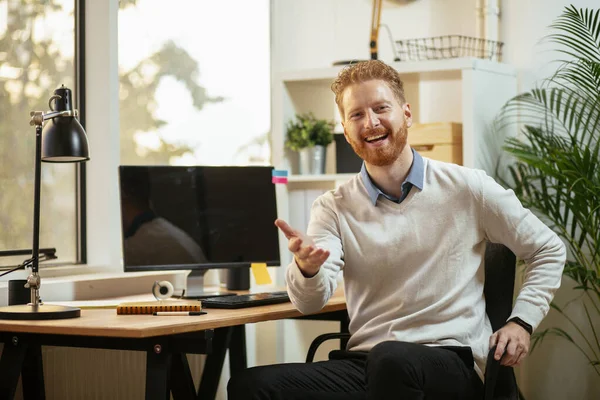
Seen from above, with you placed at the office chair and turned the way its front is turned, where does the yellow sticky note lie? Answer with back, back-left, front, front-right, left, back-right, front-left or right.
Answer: right

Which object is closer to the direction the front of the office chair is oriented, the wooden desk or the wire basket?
the wooden desk

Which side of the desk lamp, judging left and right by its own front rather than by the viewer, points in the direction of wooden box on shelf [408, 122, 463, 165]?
front

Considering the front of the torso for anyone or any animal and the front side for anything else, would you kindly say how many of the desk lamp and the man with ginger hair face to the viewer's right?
1

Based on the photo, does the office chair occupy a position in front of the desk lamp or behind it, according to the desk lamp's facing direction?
in front

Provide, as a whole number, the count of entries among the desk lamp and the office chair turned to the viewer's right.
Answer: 1

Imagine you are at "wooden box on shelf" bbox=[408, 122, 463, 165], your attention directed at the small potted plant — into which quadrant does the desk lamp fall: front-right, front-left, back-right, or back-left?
front-left

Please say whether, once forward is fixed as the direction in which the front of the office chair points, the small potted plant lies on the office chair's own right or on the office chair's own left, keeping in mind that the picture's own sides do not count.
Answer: on the office chair's own right

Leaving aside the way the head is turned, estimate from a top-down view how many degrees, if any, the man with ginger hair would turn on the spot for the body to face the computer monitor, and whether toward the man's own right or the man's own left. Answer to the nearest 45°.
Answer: approximately 90° to the man's own right

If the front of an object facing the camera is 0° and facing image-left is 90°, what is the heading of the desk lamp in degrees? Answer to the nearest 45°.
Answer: approximately 270°

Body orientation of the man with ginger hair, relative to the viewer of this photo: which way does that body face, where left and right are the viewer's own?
facing the viewer and to the left of the viewer
